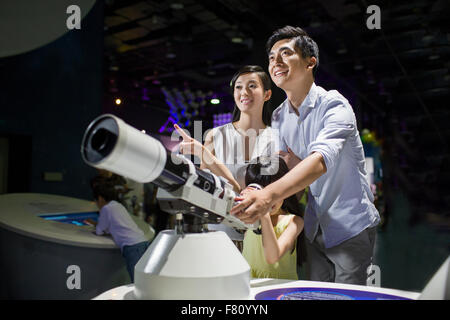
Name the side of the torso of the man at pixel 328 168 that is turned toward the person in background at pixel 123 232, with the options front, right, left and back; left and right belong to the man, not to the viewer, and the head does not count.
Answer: right

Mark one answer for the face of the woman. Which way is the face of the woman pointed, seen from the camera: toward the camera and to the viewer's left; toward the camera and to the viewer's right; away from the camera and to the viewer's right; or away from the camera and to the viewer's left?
toward the camera and to the viewer's left

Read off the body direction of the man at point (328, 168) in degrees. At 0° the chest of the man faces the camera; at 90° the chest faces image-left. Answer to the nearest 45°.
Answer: approximately 45°
